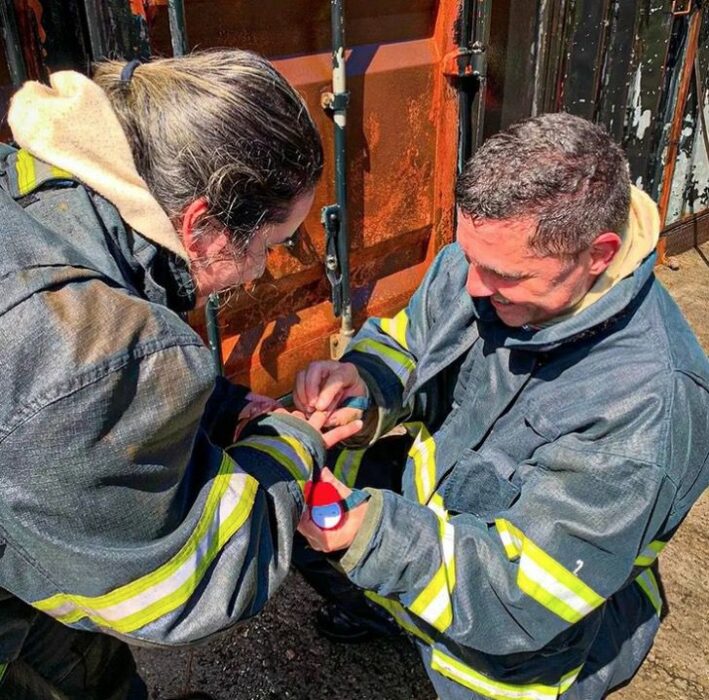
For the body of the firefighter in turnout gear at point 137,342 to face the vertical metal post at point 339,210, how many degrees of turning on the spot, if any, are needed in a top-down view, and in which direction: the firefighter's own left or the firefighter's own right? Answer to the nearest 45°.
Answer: approximately 45° to the firefighter's own left

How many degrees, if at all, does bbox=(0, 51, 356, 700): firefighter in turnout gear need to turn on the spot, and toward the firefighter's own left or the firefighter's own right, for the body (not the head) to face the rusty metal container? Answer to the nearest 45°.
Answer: approximately 45° to the firefighter's own left

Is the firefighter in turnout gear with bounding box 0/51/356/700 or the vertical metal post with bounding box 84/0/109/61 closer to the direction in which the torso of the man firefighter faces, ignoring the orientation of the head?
the firefighter in turnout gear

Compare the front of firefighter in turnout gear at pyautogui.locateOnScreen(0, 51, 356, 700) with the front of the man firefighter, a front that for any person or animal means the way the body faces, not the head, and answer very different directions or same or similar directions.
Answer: very different directions

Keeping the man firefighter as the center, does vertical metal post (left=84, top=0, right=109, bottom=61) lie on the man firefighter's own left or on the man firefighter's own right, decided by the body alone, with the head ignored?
on the man firefighter's own right

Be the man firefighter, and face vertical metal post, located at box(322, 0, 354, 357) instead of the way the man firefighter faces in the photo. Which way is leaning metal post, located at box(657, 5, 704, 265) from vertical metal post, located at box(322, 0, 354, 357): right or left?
right

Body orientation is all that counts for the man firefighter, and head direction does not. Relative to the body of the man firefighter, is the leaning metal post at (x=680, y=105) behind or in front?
behind

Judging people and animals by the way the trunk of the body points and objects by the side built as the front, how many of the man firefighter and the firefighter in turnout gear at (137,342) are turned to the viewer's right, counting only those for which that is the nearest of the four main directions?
1

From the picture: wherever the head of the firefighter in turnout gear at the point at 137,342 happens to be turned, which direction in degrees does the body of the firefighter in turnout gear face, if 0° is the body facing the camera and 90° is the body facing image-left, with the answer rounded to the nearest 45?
approximately 270°

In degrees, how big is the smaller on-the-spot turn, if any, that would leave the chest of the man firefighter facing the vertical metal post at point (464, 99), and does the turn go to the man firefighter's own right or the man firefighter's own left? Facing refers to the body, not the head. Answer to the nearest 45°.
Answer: approximately 135° to the man firefighter's own right

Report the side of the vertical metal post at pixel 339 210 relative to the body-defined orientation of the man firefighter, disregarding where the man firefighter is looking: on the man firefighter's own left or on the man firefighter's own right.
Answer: on the man firefighter's own right

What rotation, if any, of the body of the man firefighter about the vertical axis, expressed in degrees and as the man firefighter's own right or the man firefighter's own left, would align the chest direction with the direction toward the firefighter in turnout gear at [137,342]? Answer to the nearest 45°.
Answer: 0° — they already face them

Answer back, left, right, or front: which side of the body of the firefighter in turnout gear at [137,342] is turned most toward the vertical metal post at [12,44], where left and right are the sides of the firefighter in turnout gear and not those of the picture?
left

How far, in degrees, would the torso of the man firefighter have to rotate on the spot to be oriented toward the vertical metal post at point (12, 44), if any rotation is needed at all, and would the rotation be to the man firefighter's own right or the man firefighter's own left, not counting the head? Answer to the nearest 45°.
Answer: approximately 45° to the man firefighter's own right
